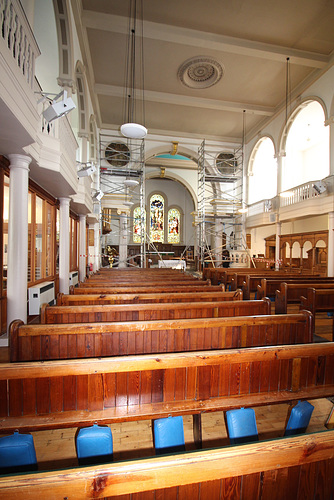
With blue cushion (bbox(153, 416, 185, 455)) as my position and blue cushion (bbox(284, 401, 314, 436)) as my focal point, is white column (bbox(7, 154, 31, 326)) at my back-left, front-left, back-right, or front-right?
back-left

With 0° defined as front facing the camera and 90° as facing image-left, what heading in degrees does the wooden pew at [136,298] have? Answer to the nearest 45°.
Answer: approximately 180°

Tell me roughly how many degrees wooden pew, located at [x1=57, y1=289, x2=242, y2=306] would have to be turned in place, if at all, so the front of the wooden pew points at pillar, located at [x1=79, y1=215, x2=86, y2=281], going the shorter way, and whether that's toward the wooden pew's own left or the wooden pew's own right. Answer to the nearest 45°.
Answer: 0° — it already faces it

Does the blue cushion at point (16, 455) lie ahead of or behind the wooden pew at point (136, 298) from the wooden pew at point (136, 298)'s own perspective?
behind

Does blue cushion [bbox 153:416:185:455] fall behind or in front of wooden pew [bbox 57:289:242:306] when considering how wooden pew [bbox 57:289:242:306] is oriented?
behind

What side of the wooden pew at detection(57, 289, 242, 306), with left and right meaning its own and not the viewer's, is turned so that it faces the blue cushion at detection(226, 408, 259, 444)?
back

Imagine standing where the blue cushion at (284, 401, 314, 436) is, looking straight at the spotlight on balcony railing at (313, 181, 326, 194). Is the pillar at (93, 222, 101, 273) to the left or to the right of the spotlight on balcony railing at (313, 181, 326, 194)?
left

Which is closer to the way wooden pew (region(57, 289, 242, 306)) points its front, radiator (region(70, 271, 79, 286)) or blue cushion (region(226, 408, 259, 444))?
the radiator

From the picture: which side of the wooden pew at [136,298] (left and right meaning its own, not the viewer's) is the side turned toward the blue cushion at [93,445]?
back
